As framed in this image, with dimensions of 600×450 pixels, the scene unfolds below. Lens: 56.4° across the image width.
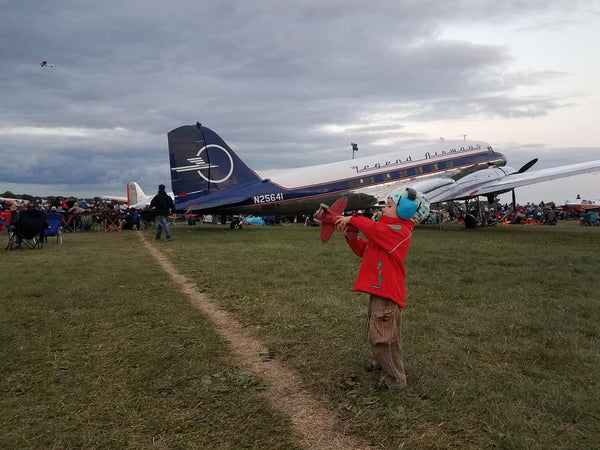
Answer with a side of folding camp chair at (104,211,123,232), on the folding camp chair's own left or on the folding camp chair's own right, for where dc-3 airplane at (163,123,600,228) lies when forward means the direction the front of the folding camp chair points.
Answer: on the folding camp chair's own right

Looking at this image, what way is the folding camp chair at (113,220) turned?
away from the camera

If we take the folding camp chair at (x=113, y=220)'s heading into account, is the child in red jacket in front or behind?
behind

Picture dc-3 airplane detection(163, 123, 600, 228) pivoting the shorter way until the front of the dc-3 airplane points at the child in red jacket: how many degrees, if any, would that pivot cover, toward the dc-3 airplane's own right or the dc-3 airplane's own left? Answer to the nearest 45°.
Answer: approximately 135° to the dc-3 airplane's own right

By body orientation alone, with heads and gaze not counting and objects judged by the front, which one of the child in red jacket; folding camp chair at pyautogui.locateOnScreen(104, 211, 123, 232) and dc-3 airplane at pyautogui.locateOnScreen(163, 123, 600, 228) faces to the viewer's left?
the child in red jacket

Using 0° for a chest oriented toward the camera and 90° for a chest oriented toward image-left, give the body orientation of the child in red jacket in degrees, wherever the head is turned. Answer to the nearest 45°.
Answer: approximately 90°

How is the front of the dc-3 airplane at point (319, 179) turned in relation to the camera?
facing away from the viewer and to the right of the viewer

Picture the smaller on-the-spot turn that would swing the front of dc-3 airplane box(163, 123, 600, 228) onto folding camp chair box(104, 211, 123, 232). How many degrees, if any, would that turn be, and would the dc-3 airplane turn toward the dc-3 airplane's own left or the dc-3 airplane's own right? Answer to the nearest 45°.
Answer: approximately 135° to the dc-3 airplane's own left

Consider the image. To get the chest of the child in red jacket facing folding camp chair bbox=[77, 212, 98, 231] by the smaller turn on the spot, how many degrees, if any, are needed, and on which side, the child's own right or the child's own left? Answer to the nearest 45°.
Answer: approximately 45° to the child's own right

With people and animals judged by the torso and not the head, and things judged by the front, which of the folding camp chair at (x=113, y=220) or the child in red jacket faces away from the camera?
the folding camp chair
